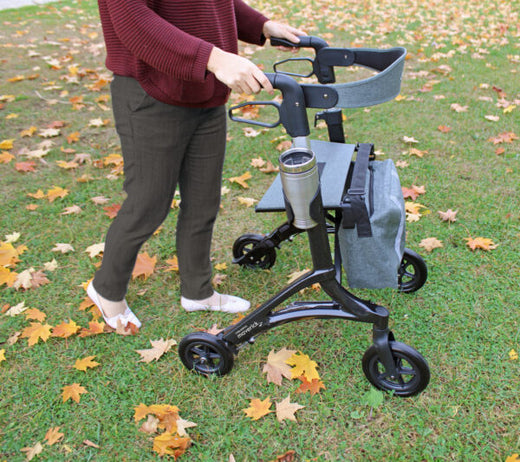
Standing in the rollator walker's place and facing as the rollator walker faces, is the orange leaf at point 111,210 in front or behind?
behind

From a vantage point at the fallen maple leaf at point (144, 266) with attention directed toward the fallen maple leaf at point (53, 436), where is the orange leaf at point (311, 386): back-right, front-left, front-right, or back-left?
front-left

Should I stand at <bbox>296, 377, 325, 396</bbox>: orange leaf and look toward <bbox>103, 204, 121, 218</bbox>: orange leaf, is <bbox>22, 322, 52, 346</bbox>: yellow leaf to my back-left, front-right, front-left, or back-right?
front-left

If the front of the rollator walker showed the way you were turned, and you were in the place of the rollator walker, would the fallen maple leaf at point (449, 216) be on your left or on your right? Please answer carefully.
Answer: on your left

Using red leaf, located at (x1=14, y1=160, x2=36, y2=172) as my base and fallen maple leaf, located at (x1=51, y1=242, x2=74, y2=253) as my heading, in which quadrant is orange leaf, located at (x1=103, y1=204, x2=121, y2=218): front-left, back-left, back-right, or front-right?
front-left

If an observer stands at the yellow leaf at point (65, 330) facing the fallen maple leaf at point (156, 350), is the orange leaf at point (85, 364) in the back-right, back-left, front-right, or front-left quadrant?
front-right
